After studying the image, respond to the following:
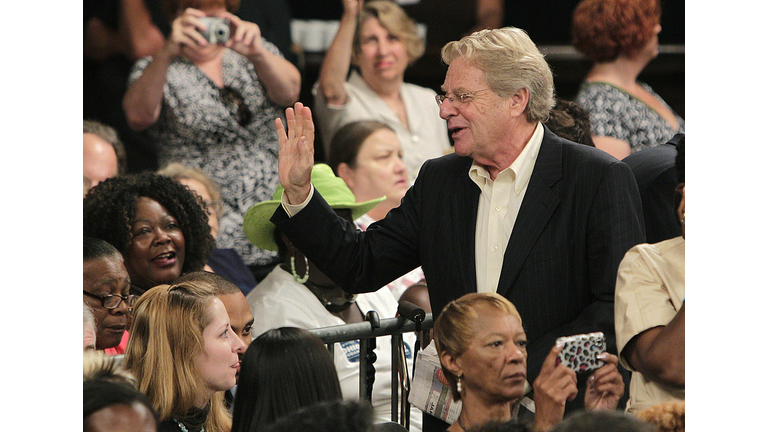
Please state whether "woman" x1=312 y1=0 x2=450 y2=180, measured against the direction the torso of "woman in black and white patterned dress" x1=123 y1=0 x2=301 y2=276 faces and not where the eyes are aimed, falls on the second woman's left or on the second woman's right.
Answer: on the second woman's left

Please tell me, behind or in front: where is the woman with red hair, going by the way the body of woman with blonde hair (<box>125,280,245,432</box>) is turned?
in front

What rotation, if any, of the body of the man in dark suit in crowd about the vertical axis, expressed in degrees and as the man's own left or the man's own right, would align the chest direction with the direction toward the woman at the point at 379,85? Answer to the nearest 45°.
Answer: approximately 135° to the man's own right

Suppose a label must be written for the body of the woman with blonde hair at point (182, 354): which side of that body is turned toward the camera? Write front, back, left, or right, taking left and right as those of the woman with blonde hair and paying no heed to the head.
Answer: right

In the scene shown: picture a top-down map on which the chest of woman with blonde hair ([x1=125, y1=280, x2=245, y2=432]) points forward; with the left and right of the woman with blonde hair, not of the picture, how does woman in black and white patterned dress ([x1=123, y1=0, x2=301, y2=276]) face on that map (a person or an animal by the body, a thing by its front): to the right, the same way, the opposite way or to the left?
to the right

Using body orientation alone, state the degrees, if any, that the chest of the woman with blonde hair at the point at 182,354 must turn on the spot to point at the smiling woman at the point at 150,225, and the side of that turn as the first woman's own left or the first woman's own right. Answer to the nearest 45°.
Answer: approximately 90° to the first woman's own left

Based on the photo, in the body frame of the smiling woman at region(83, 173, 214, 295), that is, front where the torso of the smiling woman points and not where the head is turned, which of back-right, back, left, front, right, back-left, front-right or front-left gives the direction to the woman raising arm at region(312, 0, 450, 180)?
left

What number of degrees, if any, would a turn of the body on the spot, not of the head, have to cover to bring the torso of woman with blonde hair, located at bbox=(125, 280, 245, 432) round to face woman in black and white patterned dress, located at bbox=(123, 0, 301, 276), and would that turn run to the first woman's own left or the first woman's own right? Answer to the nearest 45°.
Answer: approximately 90° to the first woman's own left

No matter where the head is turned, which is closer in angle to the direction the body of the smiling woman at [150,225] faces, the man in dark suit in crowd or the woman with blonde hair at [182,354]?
the man in dark suit in crowd

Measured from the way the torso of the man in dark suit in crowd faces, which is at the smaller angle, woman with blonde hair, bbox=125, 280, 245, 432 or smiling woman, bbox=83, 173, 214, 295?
the woman with blonde hair

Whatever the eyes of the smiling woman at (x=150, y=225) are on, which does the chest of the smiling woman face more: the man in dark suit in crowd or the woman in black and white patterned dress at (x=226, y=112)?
the man in dark suit in crowd

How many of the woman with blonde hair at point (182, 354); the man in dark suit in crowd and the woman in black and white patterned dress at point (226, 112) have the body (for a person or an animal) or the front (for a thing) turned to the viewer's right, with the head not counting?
1

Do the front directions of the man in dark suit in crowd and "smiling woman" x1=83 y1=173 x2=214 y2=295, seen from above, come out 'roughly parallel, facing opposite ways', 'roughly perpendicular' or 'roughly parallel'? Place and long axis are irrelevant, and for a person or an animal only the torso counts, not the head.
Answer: roughly perpendicular
